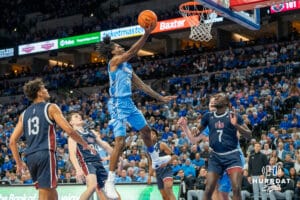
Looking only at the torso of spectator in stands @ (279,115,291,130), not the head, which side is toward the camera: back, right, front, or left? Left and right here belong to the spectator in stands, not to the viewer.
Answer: front

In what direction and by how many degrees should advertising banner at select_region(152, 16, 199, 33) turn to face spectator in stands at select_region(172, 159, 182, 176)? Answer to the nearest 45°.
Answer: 0° — it already faces them

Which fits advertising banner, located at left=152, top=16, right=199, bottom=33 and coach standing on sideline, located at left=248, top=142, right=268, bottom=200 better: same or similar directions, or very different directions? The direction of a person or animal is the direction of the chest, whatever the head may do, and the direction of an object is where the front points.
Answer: same or similar directions

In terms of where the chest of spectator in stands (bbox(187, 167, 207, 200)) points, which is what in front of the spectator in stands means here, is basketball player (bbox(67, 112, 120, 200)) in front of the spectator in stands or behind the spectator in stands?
in front

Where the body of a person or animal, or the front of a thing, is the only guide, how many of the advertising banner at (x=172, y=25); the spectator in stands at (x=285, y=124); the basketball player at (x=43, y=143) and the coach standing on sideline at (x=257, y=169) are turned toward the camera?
3

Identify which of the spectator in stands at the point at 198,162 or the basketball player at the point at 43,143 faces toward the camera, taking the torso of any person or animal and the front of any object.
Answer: the spectator in stands

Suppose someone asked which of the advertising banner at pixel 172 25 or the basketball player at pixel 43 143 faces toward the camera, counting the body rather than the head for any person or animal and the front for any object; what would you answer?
the advertising banner

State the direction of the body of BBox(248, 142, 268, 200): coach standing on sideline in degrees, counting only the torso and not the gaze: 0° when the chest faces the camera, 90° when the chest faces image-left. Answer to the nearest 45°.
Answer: approximately 0°

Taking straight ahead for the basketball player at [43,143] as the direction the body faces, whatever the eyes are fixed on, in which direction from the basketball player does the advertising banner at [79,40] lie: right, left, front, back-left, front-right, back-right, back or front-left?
front-left

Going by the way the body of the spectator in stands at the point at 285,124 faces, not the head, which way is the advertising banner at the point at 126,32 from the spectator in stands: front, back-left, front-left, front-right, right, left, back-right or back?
back-right

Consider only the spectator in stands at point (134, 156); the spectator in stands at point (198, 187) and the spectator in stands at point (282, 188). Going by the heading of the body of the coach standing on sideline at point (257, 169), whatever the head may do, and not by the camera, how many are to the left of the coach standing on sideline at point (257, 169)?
1

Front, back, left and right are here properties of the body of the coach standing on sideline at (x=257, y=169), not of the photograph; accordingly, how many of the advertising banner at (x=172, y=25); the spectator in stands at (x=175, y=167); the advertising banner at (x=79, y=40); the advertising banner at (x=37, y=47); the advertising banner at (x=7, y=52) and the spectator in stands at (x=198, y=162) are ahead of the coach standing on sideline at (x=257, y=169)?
0

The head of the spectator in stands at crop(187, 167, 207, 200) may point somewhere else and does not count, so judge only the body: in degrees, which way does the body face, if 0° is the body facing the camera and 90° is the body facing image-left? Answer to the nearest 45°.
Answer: approximately 45°

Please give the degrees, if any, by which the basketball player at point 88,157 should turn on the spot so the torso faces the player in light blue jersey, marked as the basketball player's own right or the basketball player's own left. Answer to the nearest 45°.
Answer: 0° — they already face them

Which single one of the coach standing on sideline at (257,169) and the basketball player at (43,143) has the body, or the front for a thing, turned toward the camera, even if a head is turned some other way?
the coach standing on sideline

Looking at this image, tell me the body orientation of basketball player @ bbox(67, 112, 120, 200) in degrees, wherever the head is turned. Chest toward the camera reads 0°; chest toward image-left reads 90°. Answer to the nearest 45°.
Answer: approximately 315°

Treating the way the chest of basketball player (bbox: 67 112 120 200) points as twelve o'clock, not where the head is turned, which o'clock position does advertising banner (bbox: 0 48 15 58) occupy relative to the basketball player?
The advertising banner is roughly at 7 o'clock from the basketball player.

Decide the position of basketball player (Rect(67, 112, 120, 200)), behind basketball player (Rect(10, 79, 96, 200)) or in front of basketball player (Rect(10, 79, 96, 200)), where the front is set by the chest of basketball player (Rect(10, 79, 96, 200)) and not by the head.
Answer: in front

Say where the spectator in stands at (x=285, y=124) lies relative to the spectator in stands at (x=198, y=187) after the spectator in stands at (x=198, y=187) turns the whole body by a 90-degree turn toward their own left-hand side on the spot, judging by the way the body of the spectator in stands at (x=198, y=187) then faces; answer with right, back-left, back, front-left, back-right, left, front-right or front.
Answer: left

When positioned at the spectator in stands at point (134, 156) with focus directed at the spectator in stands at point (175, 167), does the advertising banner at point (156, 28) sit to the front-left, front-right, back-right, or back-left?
back-left
